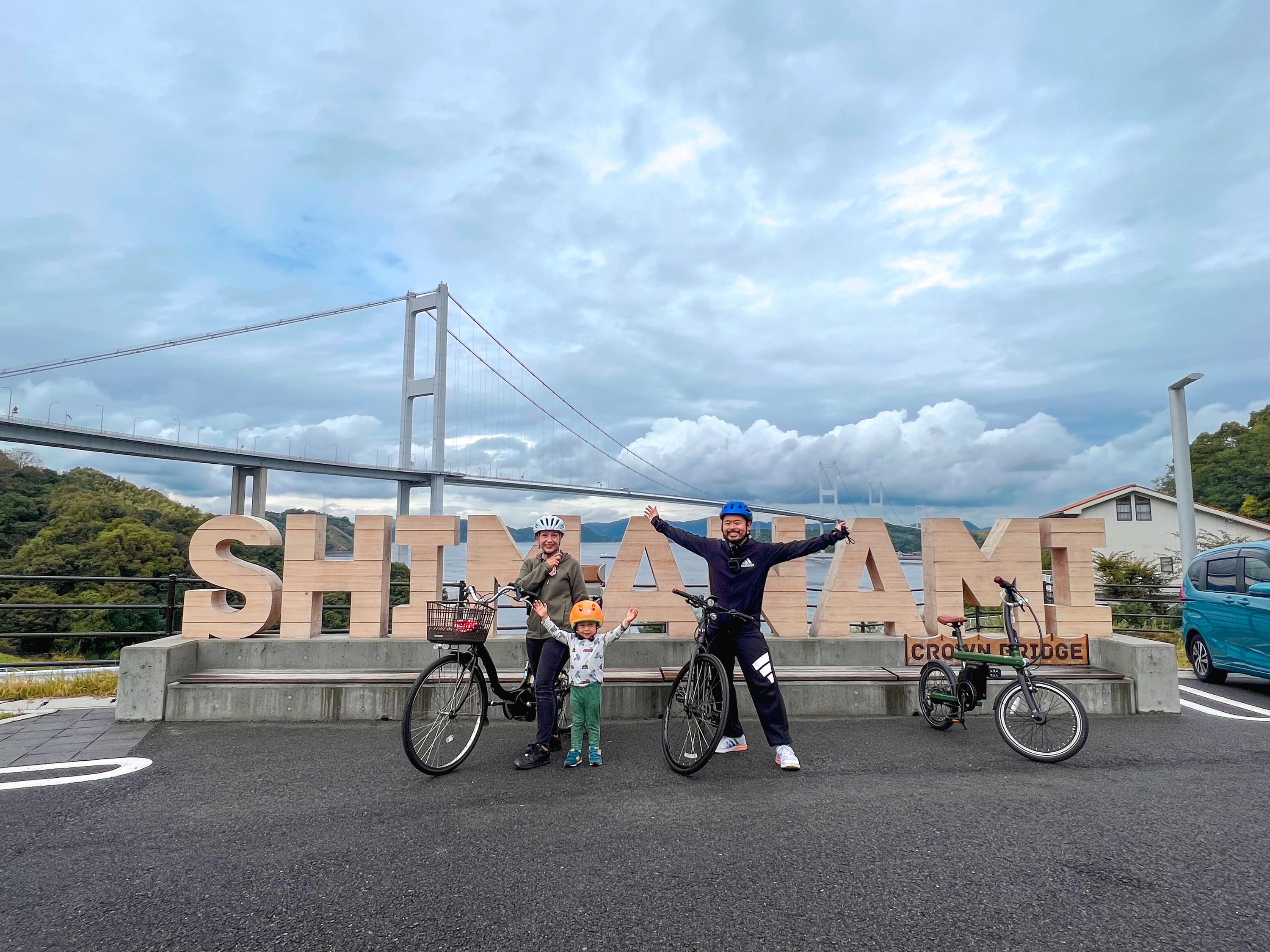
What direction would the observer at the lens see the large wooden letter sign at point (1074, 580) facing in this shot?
facing the viewer

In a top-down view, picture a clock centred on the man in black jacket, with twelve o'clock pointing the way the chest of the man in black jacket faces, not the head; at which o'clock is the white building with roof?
The white building with roof is roughly at 7 o'clock from the man in black jacket.

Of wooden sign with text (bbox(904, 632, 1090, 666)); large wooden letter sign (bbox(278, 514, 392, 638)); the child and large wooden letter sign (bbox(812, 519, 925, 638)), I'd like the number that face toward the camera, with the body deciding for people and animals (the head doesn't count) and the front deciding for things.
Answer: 4

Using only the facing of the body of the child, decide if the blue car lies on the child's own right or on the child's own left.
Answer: on the child's own left

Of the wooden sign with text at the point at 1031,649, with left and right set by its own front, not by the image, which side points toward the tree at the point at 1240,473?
back

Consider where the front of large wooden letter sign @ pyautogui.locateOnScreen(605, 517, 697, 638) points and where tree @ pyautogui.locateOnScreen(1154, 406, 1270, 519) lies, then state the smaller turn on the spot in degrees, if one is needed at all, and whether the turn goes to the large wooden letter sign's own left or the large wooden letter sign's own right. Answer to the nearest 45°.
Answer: approximately 135° to the large wooden letter sign's own left

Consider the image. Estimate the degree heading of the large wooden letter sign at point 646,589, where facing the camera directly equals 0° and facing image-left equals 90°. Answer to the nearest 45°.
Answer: approximately 0°

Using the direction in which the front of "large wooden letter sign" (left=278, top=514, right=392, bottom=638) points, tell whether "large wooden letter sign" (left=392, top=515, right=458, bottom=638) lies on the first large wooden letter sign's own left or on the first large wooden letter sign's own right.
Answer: on the first large wooden letter sign's own left

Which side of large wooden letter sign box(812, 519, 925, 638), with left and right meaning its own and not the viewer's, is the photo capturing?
front

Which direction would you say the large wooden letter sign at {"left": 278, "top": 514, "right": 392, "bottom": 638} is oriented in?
toward the camera

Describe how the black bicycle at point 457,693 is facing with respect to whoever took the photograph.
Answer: facing the viewer and to the left of the viewer
